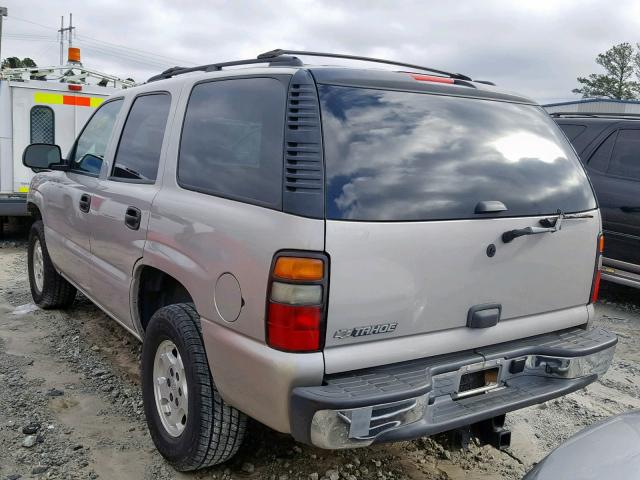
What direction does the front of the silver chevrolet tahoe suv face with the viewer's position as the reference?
facing away from the viewer and to the left of the viewer
